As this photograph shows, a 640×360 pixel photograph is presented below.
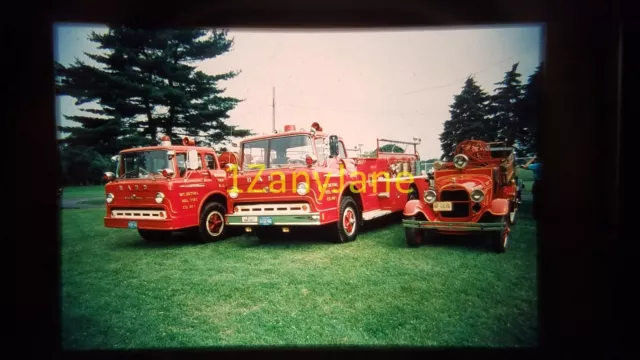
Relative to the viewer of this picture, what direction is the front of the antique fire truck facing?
facing the viewer and to the left of the viewer

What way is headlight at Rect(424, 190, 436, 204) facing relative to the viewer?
toward the camera

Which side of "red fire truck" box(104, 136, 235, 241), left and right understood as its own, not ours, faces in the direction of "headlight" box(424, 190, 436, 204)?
left

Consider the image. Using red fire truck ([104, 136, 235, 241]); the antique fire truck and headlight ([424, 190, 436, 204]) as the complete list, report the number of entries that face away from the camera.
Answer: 0

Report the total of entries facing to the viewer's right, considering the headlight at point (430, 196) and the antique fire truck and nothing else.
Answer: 0

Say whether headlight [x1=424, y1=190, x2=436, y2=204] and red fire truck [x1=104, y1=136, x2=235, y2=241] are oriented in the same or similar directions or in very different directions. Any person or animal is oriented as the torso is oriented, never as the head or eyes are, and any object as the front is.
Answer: same or similar directions
